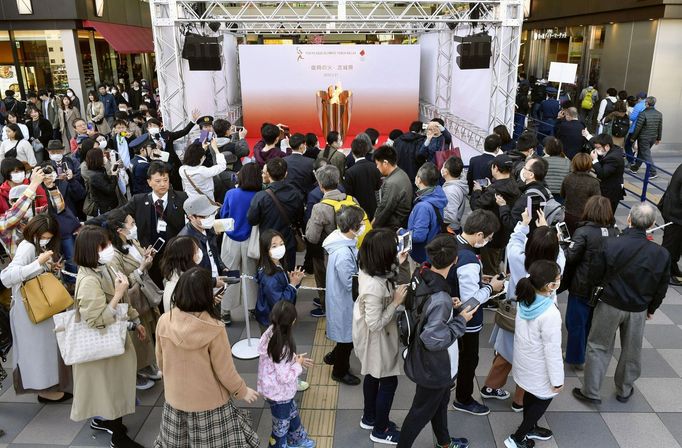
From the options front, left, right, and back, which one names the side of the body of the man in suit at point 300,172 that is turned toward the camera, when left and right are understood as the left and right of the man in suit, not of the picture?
back

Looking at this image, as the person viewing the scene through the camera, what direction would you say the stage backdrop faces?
facing the viewer

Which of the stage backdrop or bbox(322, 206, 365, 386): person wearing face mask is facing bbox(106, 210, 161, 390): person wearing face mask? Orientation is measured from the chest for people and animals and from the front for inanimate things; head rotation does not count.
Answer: the stage backdrop

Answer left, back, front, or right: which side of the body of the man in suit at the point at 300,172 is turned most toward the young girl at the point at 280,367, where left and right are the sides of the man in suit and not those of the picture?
back

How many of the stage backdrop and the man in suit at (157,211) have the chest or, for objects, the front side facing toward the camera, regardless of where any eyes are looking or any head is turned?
2

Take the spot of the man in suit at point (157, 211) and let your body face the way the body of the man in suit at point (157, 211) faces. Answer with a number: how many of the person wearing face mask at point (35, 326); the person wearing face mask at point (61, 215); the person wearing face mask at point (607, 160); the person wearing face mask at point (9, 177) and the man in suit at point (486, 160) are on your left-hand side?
2

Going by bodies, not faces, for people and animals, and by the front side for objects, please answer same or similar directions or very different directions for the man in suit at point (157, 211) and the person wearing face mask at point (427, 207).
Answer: very different directions

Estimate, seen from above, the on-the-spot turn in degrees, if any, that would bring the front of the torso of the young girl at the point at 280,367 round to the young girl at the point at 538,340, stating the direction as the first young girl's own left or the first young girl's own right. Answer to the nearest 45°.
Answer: approximately 45° to the first young girl's own right

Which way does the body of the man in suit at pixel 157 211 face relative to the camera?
toward the camera

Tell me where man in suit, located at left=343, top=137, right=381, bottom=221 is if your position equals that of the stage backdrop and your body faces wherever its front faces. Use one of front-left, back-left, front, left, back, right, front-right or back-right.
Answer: front

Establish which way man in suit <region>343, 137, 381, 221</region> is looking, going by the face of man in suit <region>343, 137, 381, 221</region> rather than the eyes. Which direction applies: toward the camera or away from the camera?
away from the camera

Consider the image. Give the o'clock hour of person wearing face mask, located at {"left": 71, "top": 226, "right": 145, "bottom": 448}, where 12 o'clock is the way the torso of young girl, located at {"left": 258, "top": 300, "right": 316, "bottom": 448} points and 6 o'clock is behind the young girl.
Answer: The person wearing face mask is roughly at 8 o'clock from the young girl.

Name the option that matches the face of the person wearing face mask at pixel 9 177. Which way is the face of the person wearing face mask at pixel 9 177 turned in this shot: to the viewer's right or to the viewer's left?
to the viewer's right

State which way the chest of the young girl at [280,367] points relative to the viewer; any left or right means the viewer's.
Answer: facing away from the viewer and to the right of the viewer

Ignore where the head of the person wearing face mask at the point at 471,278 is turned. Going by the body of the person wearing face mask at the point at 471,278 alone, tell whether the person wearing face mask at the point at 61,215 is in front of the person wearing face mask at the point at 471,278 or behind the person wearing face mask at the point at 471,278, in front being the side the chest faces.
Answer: behind
